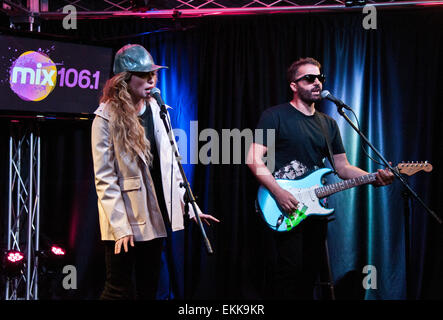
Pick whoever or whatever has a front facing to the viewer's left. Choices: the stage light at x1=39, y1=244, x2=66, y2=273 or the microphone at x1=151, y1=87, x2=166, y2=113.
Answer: the microphone

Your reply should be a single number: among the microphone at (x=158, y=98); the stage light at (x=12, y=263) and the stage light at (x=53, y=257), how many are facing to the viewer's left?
1

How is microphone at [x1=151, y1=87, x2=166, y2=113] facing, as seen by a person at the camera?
facing to the left of the viewer

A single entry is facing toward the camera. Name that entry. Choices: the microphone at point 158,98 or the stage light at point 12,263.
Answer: the stage light

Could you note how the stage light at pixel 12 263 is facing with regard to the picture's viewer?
facing the viewer

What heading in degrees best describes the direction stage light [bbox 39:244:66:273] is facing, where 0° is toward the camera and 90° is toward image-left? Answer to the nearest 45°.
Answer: approximately 315°
